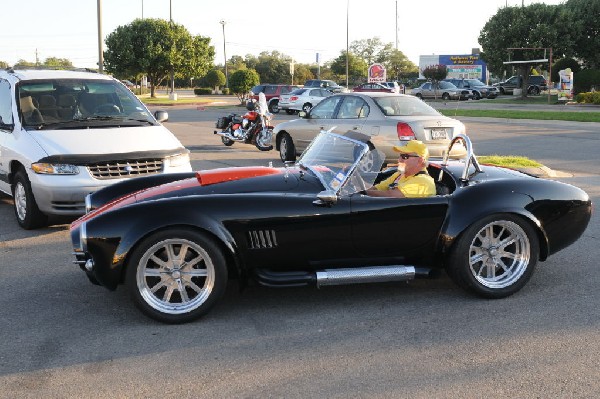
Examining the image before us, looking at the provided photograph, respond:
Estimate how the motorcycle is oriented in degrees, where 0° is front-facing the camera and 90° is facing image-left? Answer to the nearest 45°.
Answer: approximately 315°

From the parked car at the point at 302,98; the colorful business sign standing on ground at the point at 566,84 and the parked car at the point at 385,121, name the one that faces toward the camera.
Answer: the colorful business sign standing on ground

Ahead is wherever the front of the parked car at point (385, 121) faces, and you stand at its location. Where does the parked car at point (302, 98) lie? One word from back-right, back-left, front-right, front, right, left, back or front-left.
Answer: front-right

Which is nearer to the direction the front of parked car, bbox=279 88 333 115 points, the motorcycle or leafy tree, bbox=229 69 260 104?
the leafy tree

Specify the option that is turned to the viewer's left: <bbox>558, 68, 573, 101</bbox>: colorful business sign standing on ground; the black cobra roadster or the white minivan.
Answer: the black cobra roadster

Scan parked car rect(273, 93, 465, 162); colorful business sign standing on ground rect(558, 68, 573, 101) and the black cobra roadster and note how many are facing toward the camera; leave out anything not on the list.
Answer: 1

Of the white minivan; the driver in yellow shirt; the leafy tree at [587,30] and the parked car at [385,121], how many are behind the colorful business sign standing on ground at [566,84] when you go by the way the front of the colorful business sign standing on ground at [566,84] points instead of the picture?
1

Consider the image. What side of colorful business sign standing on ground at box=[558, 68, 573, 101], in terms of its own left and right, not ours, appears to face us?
front

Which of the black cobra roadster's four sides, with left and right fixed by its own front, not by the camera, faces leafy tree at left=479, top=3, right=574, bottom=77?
right

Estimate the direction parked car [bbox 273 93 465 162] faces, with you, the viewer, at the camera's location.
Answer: facing away from the viewer and to the left of the viewer

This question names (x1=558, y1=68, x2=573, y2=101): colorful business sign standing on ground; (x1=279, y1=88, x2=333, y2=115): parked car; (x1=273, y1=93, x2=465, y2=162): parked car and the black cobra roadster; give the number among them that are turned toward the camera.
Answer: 1

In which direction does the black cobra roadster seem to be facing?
to the viewer's left
